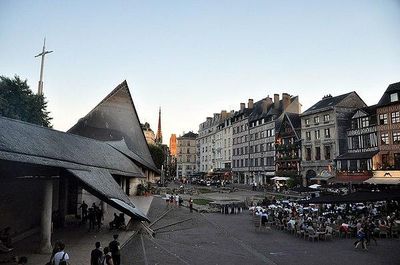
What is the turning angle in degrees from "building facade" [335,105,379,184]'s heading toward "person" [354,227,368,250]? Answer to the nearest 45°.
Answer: approximately 45° to its left

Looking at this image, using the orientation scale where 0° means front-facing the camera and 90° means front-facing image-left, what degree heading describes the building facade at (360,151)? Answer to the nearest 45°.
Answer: approximately 45°

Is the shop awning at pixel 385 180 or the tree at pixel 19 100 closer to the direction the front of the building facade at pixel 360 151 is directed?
the tree

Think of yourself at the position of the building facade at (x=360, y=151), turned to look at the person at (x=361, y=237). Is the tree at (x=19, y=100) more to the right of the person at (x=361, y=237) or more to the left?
right

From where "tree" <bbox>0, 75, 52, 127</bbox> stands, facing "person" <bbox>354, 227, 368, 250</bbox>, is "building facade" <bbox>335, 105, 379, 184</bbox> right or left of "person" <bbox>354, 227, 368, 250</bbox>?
left

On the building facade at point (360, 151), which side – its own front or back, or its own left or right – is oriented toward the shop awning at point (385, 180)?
left

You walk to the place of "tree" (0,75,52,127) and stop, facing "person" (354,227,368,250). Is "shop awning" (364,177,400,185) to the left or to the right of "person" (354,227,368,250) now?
left
